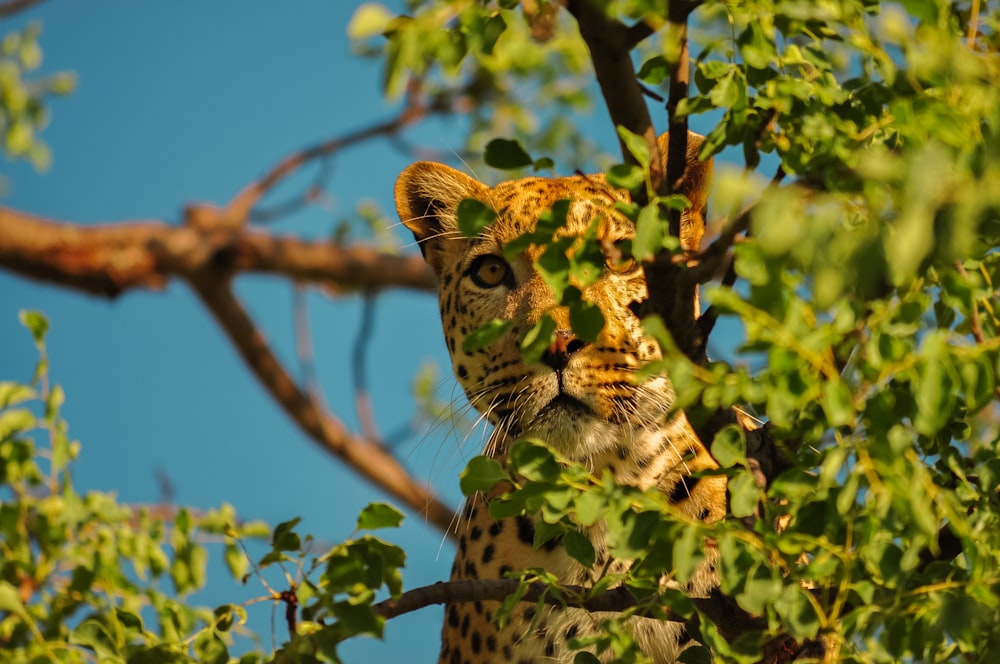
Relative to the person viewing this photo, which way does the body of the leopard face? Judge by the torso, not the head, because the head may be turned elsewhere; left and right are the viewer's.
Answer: facing the viewer
